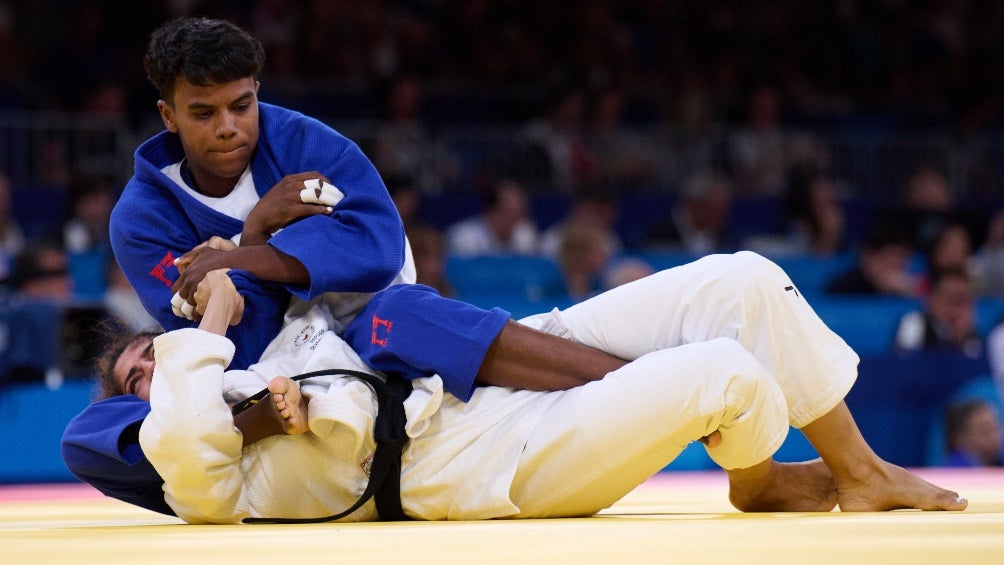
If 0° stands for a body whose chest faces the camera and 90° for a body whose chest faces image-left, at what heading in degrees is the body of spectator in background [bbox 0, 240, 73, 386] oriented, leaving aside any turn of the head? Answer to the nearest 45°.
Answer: approximately 315°

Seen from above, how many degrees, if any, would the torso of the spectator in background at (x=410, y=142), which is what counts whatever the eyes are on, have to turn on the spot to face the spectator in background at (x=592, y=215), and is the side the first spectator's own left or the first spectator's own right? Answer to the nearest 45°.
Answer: approximately 45° to the first spectator's own left

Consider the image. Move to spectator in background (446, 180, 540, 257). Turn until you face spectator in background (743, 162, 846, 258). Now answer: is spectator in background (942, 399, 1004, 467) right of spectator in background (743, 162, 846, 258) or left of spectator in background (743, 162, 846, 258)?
right

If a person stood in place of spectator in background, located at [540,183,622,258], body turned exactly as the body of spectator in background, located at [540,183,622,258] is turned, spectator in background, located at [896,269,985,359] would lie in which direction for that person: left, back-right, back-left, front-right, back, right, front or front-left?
front-left

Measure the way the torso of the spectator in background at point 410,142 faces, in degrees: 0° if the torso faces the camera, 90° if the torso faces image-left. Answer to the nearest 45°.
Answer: approximately 0°

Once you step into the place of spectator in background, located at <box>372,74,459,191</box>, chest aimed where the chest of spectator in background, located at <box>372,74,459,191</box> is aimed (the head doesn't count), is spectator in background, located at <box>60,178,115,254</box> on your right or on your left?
on your right

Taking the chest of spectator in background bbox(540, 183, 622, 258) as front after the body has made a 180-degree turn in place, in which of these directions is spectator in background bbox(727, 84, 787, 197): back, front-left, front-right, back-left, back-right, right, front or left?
front-right

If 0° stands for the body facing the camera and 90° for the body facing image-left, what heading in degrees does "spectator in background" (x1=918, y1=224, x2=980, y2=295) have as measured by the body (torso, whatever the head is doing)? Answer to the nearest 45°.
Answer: approximately 0°

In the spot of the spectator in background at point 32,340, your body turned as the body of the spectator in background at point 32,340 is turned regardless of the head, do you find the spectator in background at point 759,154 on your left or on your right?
on your left

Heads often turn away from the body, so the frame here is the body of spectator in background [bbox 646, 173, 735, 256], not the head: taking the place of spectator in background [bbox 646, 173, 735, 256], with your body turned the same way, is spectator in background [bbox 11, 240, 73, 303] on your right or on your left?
on your right

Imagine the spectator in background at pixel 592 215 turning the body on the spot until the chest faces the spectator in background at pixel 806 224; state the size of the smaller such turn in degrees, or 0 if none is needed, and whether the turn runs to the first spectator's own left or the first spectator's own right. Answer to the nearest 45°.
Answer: approximately 90° to the first spectator's own left
